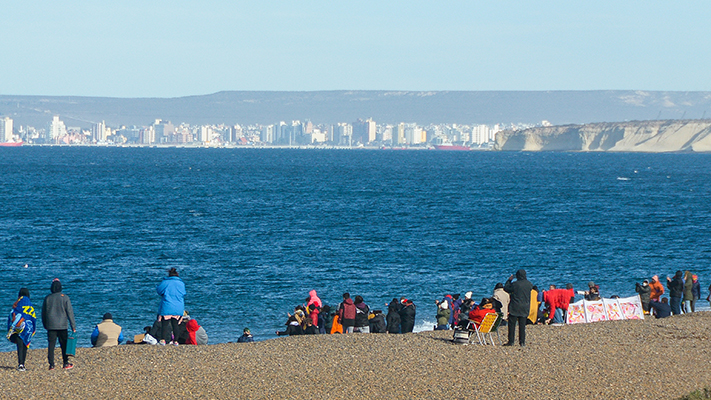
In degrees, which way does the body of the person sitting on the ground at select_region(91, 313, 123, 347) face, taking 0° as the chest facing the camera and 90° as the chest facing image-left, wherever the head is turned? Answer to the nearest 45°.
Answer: approximately 180°

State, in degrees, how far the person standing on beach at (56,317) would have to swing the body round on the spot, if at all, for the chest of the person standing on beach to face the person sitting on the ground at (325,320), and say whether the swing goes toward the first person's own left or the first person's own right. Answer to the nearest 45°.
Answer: approximately 45° to the first person's own right

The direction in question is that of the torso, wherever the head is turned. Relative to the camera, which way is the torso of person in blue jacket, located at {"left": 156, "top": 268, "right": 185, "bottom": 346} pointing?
away from the camera

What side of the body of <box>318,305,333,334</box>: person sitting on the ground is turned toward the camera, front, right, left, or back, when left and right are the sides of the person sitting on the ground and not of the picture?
back

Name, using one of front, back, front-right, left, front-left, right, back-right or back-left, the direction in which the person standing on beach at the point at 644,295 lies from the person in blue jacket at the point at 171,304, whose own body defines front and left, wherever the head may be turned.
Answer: right

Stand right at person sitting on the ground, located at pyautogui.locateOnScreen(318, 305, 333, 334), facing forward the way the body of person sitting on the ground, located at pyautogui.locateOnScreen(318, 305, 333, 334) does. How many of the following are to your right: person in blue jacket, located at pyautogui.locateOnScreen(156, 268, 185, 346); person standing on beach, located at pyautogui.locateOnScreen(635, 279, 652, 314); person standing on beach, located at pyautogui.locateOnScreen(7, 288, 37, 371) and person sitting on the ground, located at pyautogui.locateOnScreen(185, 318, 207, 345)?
1

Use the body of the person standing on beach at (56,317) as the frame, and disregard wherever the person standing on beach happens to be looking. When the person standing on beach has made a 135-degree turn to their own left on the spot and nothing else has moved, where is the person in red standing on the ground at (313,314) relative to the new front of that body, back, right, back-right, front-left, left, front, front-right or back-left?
back

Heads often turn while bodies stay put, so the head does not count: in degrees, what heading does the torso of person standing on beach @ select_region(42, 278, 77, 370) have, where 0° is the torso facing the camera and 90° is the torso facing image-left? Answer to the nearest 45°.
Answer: approximately 180°

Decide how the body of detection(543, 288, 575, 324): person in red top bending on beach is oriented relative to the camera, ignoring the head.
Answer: away from the camera

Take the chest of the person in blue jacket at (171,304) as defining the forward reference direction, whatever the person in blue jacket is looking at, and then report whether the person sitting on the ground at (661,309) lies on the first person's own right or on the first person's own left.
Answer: on the first person's own right

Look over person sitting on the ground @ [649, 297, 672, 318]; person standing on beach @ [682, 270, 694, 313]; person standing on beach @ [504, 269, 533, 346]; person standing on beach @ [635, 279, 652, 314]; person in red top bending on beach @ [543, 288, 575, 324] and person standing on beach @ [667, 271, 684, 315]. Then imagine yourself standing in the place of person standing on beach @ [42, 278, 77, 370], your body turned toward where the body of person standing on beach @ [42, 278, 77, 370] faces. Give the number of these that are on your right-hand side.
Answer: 6

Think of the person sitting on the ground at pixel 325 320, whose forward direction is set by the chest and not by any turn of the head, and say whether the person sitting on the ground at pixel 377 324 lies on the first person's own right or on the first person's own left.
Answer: on the first person's own right

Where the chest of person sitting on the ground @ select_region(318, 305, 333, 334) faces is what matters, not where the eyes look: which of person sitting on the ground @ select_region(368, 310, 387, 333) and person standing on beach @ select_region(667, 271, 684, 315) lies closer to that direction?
the person standing on beach
